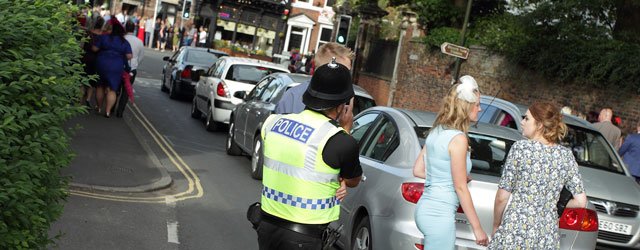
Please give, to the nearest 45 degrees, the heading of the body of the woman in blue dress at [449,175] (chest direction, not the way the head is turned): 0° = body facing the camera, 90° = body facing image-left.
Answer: approximately 225°

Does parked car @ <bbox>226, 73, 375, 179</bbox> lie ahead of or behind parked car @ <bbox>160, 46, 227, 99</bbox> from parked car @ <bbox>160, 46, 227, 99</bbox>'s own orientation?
behind

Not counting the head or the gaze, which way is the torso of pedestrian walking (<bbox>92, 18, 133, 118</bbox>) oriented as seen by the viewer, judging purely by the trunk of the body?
away from the camera

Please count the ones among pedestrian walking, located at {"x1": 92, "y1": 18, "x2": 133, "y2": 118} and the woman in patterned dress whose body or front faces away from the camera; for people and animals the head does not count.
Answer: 2

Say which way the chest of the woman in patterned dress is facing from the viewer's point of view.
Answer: away from the camera

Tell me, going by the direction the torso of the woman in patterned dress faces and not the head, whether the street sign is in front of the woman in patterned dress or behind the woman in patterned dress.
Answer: in front

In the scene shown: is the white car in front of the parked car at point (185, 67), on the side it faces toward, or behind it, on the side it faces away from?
behind
